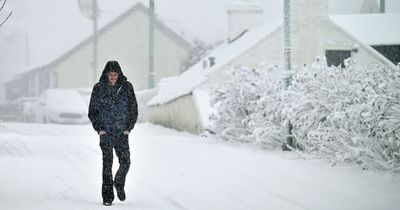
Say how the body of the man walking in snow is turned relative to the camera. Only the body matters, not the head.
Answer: toward the camera

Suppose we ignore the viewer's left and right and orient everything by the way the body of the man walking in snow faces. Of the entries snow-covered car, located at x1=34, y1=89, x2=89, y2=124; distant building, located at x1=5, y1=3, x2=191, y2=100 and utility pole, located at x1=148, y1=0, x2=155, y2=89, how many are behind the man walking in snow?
3

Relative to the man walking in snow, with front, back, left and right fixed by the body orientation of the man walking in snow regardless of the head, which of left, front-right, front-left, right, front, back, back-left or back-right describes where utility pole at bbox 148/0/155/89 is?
back

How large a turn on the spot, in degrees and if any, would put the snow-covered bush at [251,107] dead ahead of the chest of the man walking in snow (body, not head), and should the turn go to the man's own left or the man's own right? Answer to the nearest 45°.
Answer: approximately 135° to the man's own left

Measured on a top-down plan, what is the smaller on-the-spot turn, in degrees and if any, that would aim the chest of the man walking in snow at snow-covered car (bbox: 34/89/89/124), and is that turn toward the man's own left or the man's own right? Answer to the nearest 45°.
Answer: approximately 180°

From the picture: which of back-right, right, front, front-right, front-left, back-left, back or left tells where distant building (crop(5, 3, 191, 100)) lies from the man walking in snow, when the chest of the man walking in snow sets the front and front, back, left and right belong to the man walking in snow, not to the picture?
back

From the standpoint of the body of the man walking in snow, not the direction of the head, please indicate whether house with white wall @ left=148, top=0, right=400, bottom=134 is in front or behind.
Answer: behind
